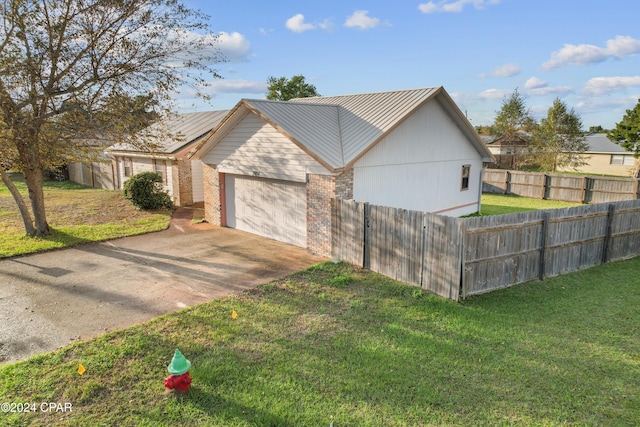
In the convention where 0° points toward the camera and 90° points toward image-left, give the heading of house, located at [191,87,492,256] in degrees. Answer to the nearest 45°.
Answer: approximately 45°

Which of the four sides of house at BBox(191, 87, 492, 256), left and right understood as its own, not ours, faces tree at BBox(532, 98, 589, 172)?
back

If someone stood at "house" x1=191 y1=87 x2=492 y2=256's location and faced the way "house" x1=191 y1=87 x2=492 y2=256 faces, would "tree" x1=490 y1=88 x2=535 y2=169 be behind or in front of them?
behind

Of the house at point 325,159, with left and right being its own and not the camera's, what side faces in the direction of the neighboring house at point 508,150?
back

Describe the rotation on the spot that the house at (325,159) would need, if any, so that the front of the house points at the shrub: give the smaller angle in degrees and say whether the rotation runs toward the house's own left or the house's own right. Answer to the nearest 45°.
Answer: approximately 90° to the house's own right
